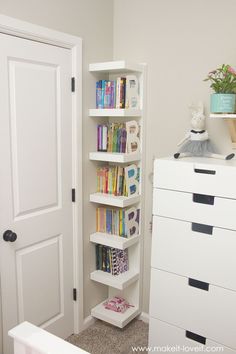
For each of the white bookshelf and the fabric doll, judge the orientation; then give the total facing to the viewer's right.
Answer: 0

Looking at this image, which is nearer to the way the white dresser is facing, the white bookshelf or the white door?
the white door

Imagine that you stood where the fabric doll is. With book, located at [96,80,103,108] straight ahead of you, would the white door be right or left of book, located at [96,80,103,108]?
left

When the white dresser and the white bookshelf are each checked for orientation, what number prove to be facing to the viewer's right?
0

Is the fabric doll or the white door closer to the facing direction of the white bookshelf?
the white door

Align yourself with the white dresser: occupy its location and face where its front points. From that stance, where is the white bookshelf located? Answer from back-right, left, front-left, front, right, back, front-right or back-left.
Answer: right

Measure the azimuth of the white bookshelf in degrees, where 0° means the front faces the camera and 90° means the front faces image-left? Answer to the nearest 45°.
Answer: approximately 45°

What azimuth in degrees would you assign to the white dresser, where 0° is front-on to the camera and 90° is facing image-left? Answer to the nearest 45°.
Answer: approximately 45°

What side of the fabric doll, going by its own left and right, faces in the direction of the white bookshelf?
right

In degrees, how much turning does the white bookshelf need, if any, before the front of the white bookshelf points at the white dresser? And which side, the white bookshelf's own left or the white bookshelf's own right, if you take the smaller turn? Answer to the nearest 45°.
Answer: approximately 90° to the white bookshelf's own left

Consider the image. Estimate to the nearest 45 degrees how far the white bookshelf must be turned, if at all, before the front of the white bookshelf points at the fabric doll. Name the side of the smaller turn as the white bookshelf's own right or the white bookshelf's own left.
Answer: approximately 90° to the white bookshelf's own left
